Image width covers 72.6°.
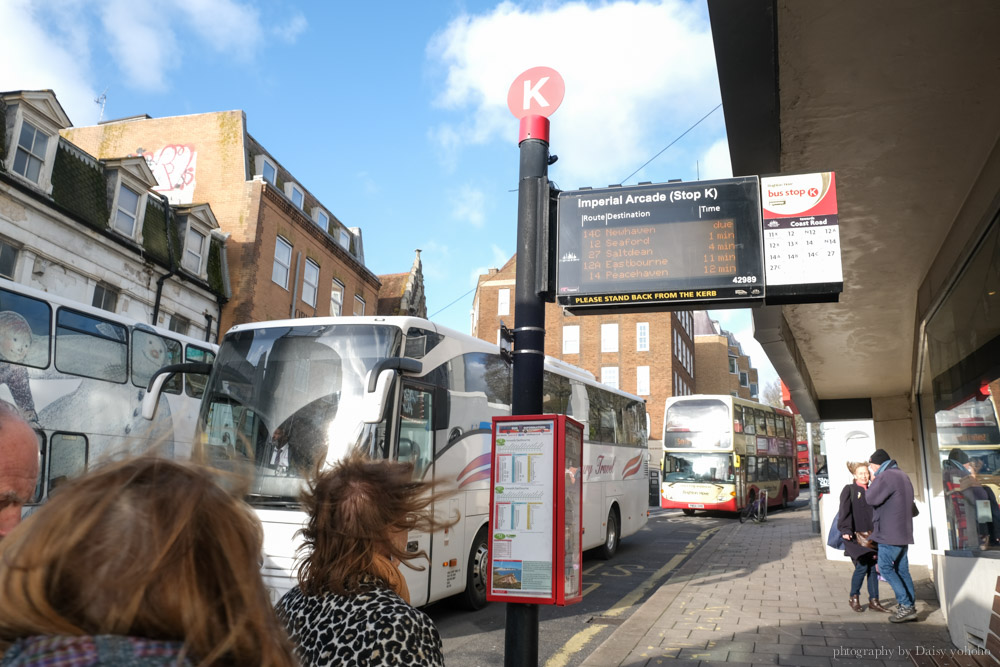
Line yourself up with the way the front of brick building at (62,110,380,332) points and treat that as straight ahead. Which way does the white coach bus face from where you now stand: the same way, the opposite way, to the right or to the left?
to the right

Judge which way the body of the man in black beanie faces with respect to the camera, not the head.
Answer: to the viewer's left

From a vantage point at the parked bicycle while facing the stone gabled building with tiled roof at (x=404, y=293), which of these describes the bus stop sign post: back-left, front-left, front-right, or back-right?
back-left

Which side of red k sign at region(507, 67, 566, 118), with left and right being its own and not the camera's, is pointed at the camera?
front

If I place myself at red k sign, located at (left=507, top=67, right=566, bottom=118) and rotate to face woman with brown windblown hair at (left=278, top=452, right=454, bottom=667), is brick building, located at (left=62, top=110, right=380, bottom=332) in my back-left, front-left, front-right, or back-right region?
back-right

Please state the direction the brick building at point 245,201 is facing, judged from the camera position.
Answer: facing the viewer and to the right of the viewer

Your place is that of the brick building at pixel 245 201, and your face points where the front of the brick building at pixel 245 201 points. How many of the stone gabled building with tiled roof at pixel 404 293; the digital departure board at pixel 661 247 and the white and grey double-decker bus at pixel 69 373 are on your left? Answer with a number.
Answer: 1

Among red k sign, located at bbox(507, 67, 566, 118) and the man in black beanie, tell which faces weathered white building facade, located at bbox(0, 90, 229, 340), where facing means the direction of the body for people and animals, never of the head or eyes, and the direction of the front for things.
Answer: the man in black beanie

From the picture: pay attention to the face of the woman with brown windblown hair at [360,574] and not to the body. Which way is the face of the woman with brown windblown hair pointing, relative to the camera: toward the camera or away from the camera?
away from the camera

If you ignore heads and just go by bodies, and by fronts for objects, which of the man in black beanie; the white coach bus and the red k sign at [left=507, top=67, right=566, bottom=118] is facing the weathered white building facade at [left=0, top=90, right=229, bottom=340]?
the man in black beanie

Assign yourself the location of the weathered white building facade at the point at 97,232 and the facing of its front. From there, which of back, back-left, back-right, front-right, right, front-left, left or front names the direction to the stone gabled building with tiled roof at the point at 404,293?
left
